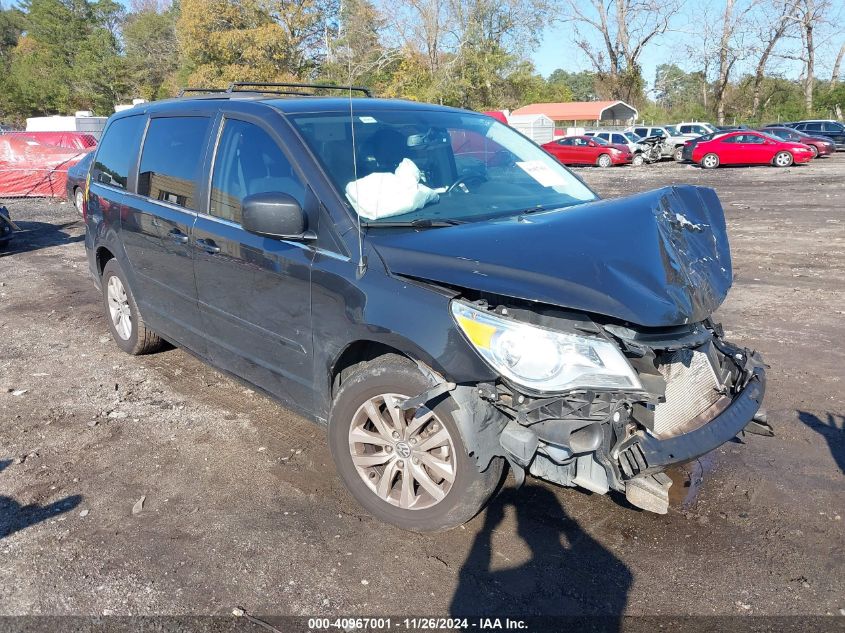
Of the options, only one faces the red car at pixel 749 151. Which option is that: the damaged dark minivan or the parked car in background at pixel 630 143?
the parked car in background

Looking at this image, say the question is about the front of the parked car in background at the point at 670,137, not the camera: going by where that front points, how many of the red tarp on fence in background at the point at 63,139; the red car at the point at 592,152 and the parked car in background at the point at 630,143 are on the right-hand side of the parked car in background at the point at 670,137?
3

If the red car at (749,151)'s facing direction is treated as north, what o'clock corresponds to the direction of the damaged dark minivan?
The damaged dark minivan is roughly at 3 o'clock from the red car.

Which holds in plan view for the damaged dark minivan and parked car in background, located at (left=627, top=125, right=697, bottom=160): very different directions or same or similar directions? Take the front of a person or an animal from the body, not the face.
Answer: same or similar directions

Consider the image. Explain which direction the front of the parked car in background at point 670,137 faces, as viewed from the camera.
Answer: facing the viewer and to the right of the viewer

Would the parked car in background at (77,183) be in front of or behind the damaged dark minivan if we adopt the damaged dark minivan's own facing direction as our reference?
behind

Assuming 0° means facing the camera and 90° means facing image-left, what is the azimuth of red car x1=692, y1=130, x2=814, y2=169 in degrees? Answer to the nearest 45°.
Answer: approximately 270°

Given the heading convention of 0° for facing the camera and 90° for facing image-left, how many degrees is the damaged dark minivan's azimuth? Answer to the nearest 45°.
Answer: approximately 315°

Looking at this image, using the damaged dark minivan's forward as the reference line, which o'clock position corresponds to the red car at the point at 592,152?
The red car is roughly at 8 o'clock from the damaged dark minivan.

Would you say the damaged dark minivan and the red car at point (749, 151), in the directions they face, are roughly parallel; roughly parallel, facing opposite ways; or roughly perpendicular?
roughly parallel

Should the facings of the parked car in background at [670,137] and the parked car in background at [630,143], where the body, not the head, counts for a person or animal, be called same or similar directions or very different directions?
same or similar directions

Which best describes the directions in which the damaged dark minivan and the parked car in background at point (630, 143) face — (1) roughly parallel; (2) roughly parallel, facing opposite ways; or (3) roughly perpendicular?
roughly parallel

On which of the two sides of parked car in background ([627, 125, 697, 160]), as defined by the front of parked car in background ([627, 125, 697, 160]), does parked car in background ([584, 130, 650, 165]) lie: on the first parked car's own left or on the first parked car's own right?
on the first parked car's own right

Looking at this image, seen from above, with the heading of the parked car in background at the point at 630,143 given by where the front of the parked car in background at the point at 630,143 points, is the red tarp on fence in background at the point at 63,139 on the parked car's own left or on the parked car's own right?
on the parked car's own right

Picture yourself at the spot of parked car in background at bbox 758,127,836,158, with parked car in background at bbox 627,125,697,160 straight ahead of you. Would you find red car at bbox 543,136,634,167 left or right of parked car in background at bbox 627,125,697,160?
left

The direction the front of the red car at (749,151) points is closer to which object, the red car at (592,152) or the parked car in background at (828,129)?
the parked car in background
